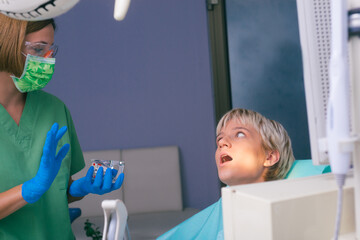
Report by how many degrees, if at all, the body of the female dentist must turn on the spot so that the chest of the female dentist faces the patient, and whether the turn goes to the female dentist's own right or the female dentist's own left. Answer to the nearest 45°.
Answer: approximately 45° to the female dentist's own left

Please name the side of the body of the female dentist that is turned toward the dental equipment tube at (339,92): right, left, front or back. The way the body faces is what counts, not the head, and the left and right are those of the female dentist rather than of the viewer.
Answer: front

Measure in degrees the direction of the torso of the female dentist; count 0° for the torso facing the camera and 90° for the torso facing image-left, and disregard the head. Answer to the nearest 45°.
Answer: approximately 315°

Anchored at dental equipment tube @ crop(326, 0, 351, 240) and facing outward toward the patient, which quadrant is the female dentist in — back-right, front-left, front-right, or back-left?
front-left

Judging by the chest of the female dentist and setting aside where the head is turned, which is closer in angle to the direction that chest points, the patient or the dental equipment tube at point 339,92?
the dental equipment tube
